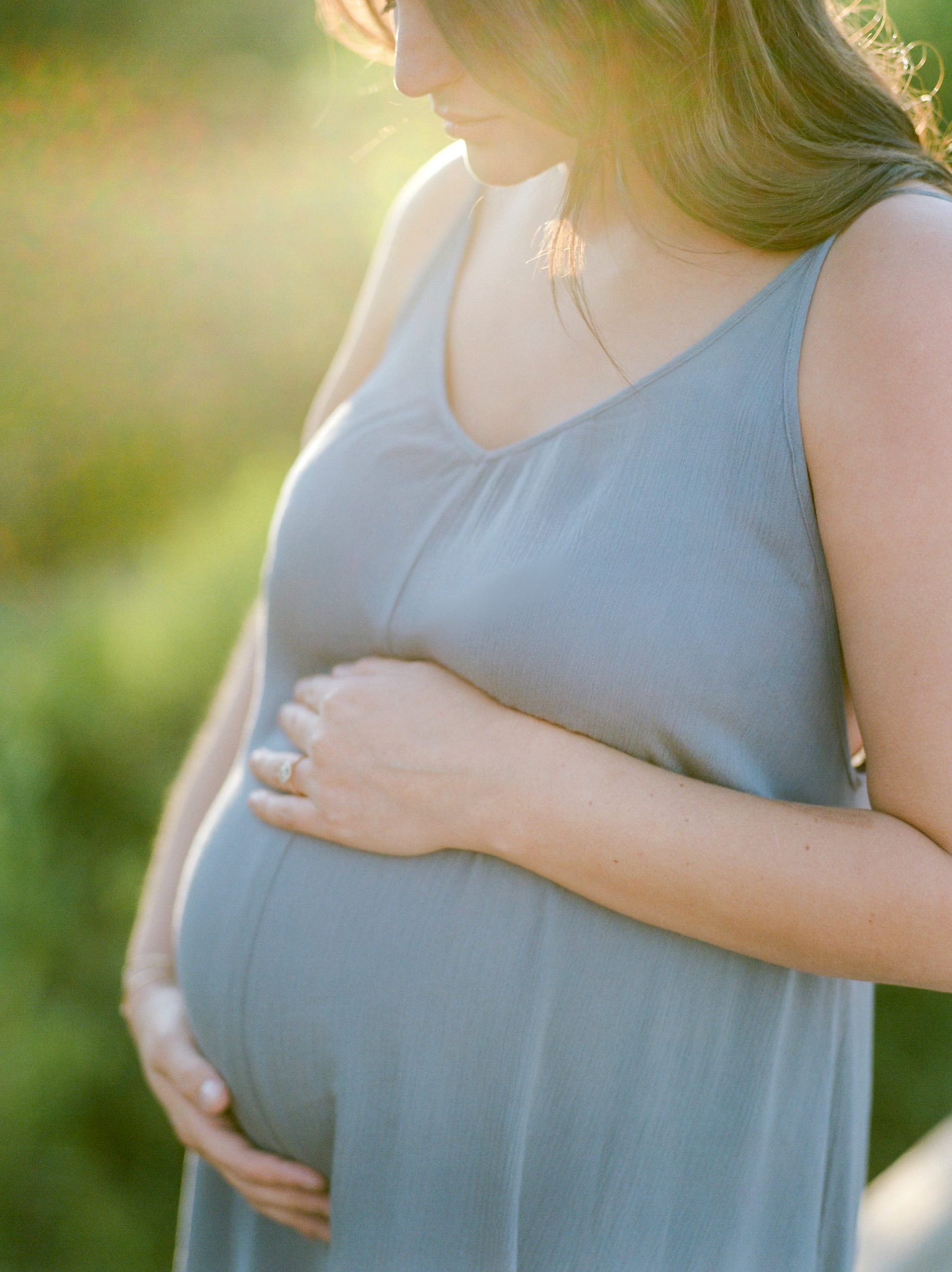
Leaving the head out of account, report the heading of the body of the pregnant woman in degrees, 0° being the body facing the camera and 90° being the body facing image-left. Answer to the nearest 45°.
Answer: approximately 45°
